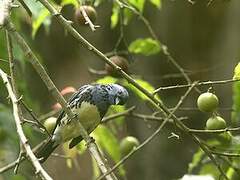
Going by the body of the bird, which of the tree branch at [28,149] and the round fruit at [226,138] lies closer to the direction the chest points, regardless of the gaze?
the round fruit

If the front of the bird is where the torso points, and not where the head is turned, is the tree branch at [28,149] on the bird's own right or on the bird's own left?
on the bird's own right

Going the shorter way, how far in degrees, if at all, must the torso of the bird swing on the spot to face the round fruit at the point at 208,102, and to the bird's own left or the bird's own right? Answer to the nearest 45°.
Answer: approximately 45° to the bird's own right

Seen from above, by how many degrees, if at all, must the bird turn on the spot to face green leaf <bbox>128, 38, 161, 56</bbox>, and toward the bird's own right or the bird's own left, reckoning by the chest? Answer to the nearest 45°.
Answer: approximately 45° to the bird's own left

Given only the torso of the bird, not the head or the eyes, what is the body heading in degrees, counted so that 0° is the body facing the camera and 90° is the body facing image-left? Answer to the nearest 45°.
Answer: approximately 270°
